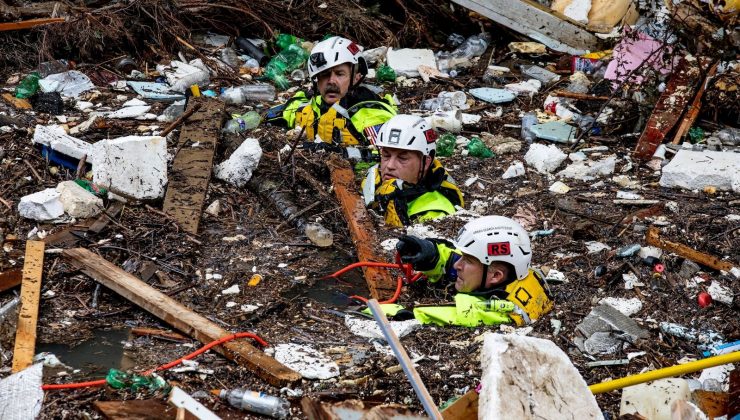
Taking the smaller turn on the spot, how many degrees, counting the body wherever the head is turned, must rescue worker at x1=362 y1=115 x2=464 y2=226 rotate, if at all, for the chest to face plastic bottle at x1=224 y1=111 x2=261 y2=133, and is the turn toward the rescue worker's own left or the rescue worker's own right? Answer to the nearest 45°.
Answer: approximately 90° to the rescue worker's own right

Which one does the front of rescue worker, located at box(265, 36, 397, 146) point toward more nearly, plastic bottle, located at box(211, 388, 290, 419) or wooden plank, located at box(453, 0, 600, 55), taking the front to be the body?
the plastic bottle

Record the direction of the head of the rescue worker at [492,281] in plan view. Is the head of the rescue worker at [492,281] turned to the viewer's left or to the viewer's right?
to the viewer's left

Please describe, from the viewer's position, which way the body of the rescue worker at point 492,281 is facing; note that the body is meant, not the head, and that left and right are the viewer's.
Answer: facing to the left of the viewer

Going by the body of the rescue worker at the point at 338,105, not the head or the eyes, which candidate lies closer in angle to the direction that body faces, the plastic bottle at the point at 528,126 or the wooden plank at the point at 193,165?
the wooden plank

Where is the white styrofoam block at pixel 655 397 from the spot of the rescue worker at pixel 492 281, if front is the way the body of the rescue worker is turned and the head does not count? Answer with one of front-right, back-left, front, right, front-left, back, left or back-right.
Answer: back-left

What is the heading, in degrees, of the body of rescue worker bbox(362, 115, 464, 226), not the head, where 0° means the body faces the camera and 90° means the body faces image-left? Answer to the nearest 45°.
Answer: approximately 45°

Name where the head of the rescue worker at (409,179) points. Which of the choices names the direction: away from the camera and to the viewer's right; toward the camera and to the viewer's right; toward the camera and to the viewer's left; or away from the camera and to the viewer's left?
toward the camera and to the viewer's left

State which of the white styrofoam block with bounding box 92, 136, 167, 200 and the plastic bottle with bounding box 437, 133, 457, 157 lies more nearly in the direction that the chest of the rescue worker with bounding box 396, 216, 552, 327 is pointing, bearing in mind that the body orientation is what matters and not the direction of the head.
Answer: the white styrofoam block

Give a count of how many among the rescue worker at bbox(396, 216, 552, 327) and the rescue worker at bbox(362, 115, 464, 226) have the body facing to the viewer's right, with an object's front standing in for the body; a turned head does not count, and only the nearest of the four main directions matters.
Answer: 0

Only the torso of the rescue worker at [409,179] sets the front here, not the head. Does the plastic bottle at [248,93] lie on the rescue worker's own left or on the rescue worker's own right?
on the rescue worker's own right

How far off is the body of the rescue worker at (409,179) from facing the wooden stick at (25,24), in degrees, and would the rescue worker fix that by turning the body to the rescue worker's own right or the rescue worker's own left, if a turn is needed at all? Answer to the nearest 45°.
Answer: approximately 90° to the rescue worker's own right
